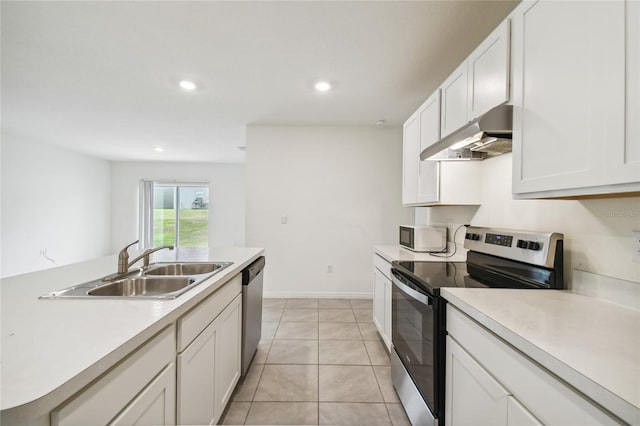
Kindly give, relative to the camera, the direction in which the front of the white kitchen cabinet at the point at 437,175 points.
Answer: facing to the left of the viewer

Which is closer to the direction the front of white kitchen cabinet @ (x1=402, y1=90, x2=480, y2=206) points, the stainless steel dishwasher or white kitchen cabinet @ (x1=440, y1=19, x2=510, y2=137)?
the stainless steel dishwasher

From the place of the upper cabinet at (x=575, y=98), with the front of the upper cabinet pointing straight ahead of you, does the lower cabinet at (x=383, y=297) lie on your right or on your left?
on your right

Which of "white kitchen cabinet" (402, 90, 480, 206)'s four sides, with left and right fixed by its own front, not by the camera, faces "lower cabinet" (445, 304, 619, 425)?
left

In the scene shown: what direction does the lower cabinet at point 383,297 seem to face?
to the viewer's left

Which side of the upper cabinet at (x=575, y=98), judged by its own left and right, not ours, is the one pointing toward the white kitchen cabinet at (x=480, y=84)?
right

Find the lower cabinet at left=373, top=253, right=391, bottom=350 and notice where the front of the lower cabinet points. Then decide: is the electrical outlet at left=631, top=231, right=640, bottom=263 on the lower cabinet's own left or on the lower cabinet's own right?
on the lower cabinet's own left

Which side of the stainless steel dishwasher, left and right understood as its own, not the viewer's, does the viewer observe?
right

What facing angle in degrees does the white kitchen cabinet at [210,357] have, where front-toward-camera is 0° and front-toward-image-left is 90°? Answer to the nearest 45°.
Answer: approximately 315°

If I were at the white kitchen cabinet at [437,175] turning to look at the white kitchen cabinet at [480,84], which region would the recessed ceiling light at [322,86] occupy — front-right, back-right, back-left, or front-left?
back-right

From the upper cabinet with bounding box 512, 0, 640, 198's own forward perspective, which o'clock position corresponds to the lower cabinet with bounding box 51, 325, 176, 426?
The lower cabinet is roughly at 12 o'clock from the upper cabinet.

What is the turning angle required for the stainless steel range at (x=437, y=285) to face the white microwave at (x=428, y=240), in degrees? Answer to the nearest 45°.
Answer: approximately 135° to its right
